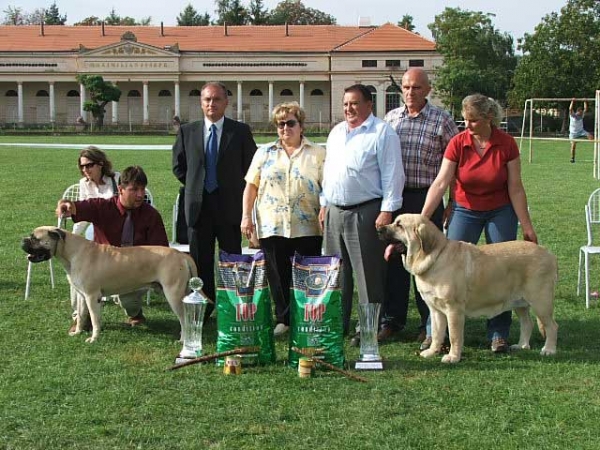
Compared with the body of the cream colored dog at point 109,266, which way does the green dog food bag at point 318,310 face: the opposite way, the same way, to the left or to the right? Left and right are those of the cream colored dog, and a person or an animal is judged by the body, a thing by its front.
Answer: to the left

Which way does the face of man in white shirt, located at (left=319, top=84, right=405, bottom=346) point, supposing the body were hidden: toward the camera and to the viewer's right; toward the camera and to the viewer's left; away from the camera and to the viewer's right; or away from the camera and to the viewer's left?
toward the camera and to the viewer's left

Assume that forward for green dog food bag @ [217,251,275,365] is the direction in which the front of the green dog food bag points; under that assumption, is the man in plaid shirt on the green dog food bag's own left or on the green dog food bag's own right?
on the green dog food bag's own left

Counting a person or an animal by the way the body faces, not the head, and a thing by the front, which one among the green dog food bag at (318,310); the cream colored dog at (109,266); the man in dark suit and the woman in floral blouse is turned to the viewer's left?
the cream colored dog

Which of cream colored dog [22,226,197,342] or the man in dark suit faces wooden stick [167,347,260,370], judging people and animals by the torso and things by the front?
the man in dark suit

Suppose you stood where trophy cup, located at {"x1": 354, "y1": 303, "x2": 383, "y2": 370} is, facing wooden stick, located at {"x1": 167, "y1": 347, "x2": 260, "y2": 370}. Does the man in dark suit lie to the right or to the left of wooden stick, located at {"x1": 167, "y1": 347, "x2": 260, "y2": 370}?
right

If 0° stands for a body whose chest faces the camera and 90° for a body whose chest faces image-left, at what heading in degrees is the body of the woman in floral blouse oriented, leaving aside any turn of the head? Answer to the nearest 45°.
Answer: approximately 0°
